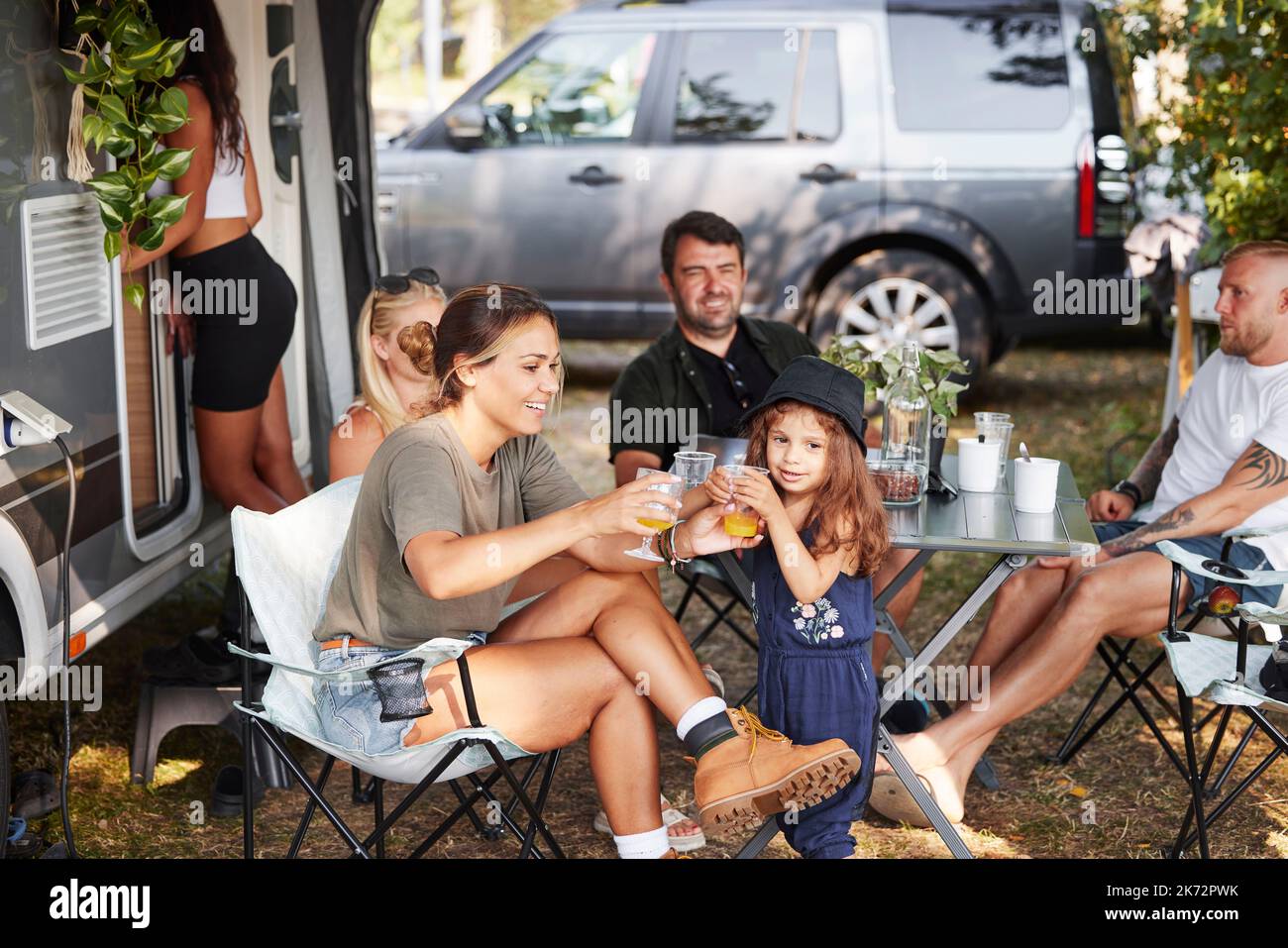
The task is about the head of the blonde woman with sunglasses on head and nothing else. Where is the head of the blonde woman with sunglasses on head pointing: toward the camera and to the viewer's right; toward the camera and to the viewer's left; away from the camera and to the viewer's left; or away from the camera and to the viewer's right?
toward the camera and to the viewer's right

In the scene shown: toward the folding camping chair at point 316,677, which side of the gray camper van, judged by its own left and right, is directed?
right

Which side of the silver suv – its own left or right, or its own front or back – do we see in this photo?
left

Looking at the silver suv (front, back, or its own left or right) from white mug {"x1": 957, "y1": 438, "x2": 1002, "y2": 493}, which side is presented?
left

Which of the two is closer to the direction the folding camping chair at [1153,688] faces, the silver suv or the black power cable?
the black power cable

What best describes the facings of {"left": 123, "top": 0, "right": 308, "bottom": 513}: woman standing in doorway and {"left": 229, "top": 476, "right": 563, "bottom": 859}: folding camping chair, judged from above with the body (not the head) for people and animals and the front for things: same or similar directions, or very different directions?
very different directions

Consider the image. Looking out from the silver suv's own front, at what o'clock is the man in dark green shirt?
The man in dark green shirt is roughly at 9 o'clock from the silver suv.

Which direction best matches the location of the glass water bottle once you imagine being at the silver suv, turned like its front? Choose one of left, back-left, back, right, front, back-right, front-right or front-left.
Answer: left

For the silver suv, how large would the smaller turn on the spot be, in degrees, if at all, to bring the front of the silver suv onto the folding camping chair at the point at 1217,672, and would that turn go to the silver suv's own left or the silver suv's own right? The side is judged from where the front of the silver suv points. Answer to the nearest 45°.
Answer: approximately 90° to the silver suv's own left

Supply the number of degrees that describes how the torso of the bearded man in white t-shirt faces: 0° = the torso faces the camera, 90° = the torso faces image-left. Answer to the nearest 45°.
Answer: approximately 45°

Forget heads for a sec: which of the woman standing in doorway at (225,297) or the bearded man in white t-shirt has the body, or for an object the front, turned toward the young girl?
the bearded man in white t-shirt

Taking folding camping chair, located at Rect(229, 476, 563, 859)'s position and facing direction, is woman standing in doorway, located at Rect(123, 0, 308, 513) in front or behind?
behind

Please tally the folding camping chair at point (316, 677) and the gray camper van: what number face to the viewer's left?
0

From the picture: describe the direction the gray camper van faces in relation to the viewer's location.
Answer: facing away from the viewer and to the right of the viewer
